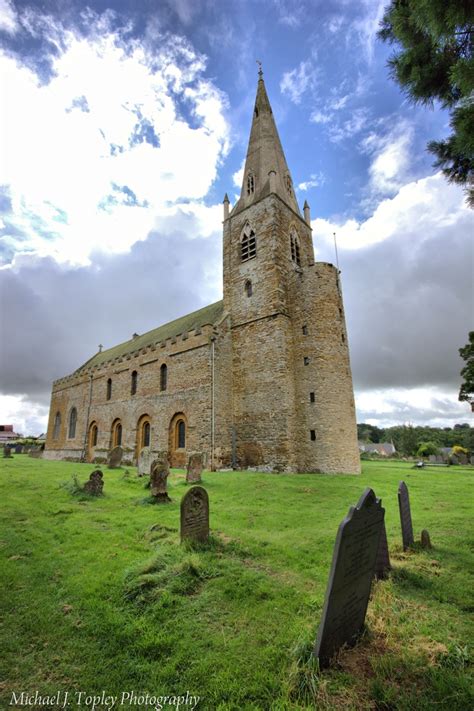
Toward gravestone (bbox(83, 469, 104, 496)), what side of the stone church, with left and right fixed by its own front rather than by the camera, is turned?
right

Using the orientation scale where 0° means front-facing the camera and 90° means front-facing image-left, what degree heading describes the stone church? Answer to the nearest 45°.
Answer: approximately 315°

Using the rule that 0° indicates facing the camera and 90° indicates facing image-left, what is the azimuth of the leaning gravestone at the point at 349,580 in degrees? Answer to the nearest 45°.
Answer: approximately 315°

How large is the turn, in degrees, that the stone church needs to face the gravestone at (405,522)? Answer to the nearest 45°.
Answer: approximately 45° to its right

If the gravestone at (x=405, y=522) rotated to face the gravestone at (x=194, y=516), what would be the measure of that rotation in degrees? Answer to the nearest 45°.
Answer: approximately 90° to its right

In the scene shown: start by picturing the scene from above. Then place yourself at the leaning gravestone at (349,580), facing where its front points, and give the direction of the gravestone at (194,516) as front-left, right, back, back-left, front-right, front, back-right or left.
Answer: back

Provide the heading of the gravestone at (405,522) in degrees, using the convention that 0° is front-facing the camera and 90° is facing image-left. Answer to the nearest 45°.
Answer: approximately 315°
